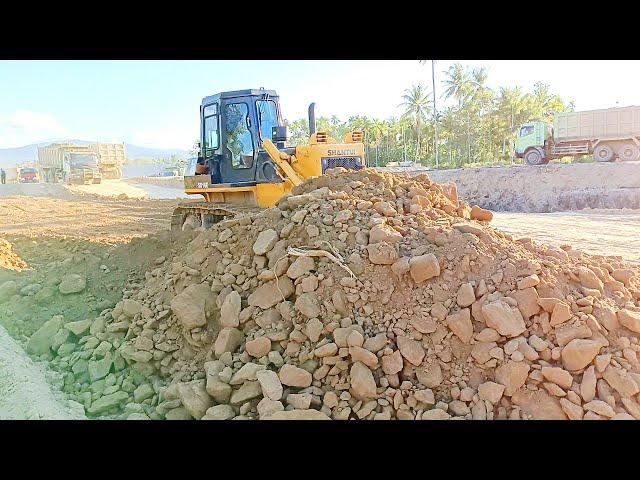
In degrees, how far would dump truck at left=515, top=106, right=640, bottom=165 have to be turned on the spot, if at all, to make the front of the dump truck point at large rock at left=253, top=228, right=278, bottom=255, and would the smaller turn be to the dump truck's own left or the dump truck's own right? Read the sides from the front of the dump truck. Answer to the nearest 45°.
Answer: approximately 90° to the dump truck's own left

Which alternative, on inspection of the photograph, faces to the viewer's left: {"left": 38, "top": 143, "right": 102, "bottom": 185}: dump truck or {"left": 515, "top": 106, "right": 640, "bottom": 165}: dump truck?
{"left": 515, "top": 106, "right": 640, "bottom": 165}: dump truck

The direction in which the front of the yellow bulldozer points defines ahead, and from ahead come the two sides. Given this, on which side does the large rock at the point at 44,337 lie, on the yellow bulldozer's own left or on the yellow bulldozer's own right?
on the yellow bulldozer's own right

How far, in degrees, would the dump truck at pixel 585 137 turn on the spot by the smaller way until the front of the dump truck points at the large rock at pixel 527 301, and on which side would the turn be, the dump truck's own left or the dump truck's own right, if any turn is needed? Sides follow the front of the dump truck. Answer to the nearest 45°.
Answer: approximately 90° to the dump truck's own left

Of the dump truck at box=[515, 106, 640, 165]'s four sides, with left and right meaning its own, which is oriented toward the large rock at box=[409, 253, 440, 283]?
left

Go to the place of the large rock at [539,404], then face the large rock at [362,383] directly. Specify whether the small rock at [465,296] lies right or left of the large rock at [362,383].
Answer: right

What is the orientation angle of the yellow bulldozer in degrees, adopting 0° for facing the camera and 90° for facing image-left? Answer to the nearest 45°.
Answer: approximately 315°

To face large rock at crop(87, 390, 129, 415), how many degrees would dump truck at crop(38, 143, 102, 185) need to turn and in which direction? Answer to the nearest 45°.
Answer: approximately 45° to its right

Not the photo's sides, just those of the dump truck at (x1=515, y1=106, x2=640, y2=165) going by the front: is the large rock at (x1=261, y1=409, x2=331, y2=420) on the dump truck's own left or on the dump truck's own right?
on the dump truck's own left

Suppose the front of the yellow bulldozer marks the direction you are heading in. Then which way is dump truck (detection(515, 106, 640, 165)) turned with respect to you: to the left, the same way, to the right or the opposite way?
the opposite way

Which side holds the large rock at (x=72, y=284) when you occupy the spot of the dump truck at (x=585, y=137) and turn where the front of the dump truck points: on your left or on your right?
on your left

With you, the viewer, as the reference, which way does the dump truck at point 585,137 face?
facing to the left of the viewer

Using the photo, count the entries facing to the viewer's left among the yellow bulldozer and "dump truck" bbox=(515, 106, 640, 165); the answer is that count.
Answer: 1
